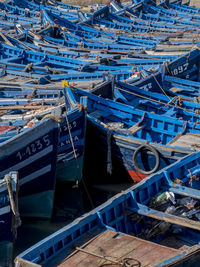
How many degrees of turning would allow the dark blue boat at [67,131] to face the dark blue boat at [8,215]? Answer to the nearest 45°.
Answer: approximately 45° to its right

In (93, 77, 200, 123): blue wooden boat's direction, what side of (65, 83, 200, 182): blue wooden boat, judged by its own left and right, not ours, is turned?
right

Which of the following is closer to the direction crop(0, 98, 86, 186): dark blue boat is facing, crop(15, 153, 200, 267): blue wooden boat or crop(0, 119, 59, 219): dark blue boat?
the blue wooden boat

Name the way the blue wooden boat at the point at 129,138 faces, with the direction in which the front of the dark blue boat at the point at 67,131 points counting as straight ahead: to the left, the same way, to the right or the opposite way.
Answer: the opposite way

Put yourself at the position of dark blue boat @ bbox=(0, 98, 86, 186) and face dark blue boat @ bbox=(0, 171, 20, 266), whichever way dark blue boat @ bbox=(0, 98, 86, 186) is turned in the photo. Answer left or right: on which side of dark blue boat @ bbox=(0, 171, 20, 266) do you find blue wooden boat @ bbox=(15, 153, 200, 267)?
left

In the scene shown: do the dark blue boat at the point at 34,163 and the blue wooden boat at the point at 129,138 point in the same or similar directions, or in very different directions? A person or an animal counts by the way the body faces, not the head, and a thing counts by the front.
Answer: very different directions

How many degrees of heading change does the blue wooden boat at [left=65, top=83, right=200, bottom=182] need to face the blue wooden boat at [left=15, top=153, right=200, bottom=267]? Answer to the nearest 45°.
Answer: approximately 135° to its left

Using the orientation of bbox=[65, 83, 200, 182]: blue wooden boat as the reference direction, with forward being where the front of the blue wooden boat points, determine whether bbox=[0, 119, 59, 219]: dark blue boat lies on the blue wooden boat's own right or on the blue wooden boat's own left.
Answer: on the blue wooden boat's own left

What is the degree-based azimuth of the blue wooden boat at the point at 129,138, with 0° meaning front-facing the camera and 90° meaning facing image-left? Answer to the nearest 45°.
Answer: approximately 135°
